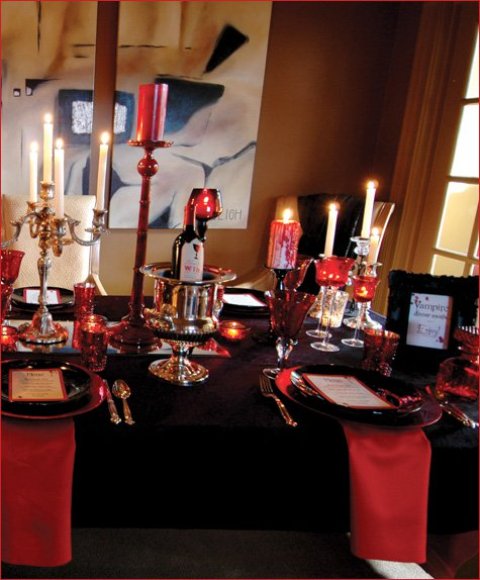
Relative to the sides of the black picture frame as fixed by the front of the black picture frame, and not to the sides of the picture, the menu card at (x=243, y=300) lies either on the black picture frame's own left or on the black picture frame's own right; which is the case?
on the black picture frame's own right
